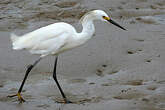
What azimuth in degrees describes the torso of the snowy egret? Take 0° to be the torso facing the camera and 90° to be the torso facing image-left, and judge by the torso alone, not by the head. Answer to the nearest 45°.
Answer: approximately 270°
